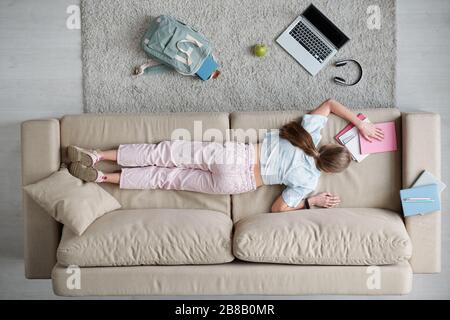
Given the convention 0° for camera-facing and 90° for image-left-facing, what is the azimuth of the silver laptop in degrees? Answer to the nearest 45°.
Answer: approximately 45°

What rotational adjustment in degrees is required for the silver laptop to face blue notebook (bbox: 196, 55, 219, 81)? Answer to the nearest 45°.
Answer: approximately 45° to its right

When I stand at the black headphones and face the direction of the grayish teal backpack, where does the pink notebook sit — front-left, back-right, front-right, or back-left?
back-left

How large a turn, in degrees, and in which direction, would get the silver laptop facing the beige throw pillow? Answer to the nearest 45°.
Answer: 0° — it already faces it

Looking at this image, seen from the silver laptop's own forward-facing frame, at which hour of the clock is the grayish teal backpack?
The grayish teal backpack is roughly at 1 o'clock from the silver laptop.
